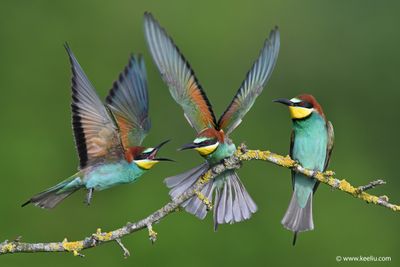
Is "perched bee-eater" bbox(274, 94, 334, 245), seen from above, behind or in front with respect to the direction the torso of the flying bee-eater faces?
in front

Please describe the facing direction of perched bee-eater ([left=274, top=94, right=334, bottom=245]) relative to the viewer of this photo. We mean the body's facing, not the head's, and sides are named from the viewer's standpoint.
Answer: facing the viewer and to the left of the viewer

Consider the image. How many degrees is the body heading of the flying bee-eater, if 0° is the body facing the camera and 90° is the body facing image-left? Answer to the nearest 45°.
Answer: approximately 270°

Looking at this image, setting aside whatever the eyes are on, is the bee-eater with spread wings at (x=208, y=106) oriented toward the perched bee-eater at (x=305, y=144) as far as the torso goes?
no

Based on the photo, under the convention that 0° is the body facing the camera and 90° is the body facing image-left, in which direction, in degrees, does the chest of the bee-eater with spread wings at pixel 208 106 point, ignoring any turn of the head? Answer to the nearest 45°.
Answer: approximately 45°

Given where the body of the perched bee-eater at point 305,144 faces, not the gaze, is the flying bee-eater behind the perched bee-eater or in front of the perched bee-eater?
in front

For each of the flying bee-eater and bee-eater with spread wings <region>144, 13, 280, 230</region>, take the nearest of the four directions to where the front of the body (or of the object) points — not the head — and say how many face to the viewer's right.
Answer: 1
